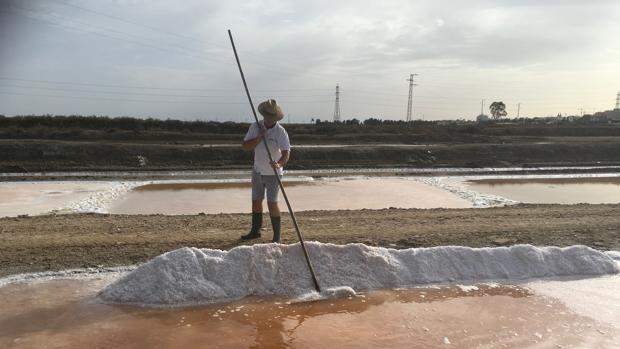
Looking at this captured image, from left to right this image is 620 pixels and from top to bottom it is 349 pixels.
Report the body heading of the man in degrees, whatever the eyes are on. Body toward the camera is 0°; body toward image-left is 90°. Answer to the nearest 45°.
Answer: approximately 0°
